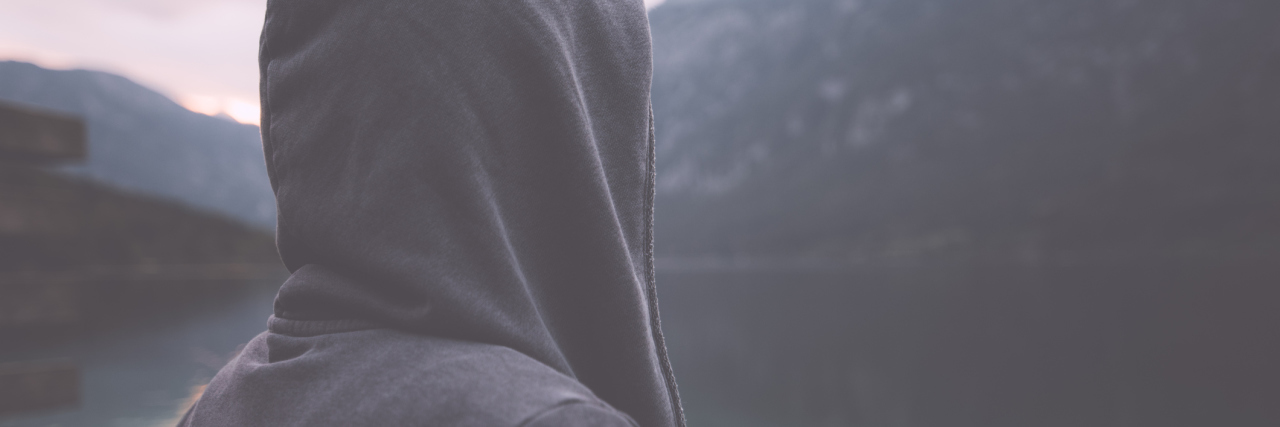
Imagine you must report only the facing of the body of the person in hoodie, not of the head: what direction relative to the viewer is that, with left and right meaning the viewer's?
facing away from the viewer and to the right of the viewer
